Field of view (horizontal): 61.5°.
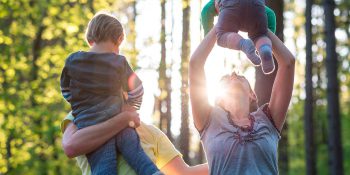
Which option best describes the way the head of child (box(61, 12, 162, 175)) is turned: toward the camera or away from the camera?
away from the camera

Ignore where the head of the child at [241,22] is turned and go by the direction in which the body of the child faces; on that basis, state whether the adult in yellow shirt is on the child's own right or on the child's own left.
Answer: on the child's own left

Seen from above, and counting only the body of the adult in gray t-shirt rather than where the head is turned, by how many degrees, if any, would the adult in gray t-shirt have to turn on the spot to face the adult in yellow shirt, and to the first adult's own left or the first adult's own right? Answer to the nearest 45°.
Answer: approximately 90° to the first adult's own right

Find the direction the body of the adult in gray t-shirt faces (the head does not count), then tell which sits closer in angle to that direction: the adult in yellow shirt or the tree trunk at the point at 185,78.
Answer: the adult in yellow shirt

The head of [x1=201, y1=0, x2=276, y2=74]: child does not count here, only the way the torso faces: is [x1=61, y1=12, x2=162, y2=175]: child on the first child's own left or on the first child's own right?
on the first child's own left

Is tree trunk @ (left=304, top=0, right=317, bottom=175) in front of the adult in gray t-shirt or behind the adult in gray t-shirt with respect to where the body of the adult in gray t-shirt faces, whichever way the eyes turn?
behind

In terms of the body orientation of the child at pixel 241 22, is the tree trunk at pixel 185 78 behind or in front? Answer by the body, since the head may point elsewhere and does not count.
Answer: in front
